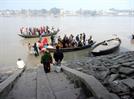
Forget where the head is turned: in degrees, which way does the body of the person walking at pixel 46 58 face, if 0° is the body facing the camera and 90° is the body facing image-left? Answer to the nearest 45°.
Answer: approximately 180°
